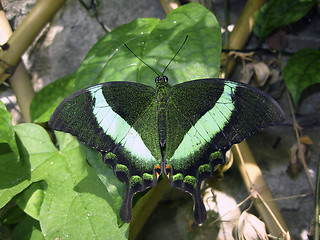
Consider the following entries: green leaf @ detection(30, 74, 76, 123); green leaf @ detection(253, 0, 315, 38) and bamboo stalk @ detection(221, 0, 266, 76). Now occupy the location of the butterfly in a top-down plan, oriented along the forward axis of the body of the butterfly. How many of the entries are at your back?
0

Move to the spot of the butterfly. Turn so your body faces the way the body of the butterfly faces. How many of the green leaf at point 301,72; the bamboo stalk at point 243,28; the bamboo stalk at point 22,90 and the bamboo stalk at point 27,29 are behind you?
0

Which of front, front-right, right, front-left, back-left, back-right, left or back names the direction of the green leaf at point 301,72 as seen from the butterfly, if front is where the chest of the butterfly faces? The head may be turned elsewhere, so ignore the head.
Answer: front-right

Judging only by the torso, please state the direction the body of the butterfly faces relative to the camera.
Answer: away from the camera

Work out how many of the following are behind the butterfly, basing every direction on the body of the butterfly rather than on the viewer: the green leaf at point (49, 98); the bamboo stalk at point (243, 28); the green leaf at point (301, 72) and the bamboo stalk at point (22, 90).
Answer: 0

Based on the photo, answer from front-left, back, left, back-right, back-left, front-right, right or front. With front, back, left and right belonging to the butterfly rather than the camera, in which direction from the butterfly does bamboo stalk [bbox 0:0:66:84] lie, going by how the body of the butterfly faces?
front-left

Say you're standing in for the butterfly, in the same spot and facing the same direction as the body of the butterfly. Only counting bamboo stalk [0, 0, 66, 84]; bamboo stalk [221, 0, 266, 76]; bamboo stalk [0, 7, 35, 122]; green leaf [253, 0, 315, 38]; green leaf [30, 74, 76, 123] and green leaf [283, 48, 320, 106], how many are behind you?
0

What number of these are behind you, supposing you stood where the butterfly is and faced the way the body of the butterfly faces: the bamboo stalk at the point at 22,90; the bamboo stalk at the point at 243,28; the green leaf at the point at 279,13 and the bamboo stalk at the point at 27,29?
0

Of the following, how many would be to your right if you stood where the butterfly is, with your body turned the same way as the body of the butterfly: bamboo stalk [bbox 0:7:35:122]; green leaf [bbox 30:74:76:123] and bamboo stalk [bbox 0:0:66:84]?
0
